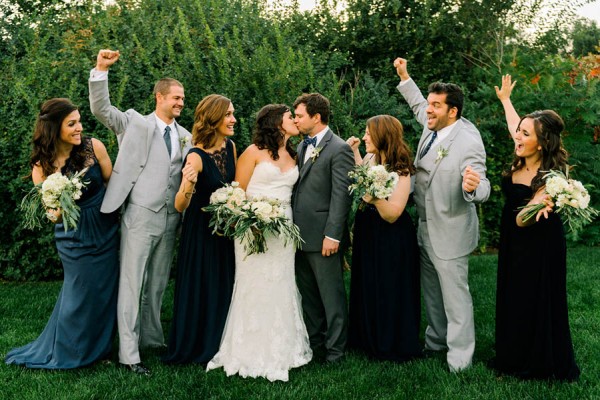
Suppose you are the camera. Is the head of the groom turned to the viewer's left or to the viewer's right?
to the viewer's left

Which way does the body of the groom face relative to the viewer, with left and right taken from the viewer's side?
facing the viewer and to the left of the viewer

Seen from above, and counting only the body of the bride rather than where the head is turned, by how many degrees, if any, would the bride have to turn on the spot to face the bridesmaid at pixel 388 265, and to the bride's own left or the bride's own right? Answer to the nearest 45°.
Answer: approximately 45° to the bride's own left

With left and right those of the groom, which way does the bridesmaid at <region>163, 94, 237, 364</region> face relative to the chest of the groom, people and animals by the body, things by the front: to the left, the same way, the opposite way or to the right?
to the left

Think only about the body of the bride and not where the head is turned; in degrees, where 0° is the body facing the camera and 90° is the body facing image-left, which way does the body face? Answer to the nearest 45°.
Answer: approximately 315°

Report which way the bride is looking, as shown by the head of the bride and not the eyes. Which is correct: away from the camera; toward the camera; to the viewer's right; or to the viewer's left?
to the viewer's right

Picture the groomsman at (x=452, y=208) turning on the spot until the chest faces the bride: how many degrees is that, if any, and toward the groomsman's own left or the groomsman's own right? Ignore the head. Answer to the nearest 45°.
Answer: approximately 45° to the groomsman's own right

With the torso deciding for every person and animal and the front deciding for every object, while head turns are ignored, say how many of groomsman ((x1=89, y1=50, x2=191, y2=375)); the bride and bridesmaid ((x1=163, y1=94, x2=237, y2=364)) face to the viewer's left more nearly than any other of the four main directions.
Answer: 0

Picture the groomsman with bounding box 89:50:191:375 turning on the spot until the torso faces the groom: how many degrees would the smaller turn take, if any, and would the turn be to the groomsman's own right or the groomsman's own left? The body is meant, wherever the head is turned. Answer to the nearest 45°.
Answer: approximately 45° to the groomsman's own left

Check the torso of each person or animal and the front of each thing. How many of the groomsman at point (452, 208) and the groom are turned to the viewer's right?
0

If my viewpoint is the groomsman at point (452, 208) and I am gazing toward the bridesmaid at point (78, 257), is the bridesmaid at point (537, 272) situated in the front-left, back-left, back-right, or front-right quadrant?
back-left

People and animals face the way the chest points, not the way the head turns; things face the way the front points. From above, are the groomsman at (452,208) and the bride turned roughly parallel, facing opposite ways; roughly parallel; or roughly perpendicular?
roughly perpendicular

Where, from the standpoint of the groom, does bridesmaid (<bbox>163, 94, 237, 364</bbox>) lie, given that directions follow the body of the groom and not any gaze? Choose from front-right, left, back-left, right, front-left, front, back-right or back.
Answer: front-right

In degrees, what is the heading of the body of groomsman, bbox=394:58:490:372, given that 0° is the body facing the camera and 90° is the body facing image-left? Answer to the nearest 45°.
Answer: approximately 45°

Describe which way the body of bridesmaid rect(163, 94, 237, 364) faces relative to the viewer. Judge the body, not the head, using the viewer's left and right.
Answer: facing the viewer and to the right of the viewer

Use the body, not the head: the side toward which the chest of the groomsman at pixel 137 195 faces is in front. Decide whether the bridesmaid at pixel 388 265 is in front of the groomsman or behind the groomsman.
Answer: in front

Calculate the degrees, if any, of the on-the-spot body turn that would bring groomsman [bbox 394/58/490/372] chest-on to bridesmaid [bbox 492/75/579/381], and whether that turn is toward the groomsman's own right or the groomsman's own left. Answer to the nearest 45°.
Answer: approximately 90° to the groomsman's own left
